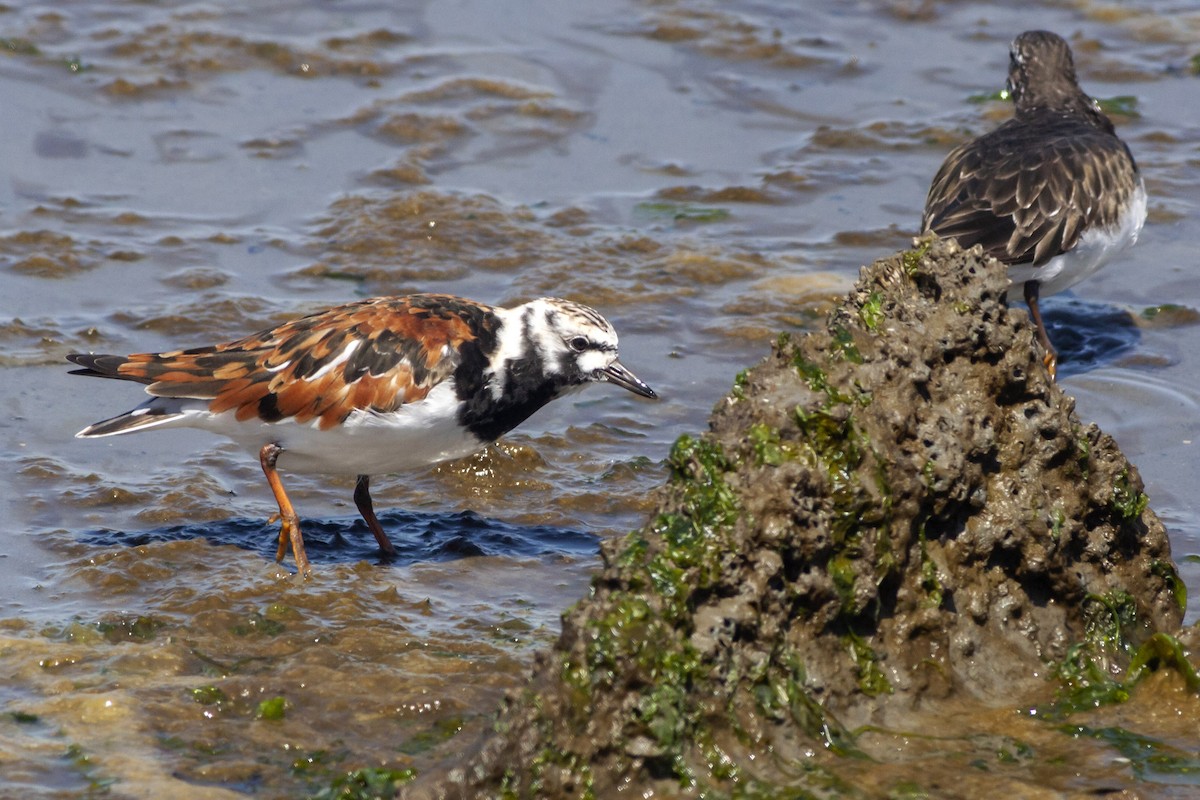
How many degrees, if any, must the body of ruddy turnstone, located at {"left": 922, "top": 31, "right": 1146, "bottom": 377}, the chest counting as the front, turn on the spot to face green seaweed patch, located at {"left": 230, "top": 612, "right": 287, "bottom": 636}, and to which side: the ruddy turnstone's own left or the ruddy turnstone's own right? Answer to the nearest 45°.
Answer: approximately 180°

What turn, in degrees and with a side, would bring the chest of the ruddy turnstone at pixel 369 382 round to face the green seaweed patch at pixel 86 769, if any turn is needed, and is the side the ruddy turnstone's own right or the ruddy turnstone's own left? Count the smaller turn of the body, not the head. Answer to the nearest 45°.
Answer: approximately 90° to the ruddy turnstone's own right

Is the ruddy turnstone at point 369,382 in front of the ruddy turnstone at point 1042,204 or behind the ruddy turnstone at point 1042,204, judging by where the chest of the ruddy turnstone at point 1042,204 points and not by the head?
behind

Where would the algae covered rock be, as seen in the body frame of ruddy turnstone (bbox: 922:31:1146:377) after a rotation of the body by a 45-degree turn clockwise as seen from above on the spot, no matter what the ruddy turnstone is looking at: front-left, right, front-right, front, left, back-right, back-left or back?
right

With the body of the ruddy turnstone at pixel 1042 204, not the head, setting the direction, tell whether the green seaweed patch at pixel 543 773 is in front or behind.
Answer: behind

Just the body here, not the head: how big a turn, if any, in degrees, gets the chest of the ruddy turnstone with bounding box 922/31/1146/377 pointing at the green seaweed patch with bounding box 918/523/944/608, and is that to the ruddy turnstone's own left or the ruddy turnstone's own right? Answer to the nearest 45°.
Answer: approximately 135° to the ruddy turnstone's own right

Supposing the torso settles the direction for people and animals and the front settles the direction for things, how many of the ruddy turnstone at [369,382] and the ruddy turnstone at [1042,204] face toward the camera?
0

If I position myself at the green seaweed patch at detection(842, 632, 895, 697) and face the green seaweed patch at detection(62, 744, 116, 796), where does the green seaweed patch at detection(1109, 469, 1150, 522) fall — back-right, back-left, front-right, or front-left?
back-right

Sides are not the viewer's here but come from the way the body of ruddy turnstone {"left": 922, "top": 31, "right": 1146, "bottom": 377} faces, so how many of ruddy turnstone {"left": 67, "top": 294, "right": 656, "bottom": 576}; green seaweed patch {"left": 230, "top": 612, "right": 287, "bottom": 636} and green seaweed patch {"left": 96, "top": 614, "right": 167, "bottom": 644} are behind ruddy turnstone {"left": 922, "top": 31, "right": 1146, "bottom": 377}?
3

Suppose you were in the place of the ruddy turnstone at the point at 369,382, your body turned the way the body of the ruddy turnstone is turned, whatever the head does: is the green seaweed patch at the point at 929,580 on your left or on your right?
on your right

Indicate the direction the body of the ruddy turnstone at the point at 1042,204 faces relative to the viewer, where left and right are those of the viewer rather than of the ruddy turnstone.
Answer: facing away from the viewer and to the right of the viewer

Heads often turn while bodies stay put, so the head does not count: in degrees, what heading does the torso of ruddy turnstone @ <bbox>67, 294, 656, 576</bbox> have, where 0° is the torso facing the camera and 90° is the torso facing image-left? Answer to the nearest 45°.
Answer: approximately 270°
